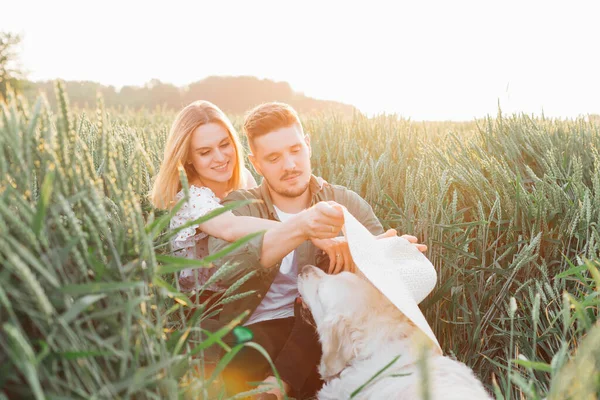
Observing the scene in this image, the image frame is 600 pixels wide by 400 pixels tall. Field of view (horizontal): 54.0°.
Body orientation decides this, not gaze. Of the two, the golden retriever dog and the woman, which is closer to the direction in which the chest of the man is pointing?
the golden retriever dog

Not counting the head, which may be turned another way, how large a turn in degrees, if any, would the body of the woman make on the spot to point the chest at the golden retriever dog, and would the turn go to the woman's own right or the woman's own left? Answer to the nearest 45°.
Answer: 0° — they already face it

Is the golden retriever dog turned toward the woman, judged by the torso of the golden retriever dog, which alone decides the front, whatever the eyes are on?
yes

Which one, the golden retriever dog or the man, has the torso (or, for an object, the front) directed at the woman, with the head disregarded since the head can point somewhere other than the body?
the golden retriever dog

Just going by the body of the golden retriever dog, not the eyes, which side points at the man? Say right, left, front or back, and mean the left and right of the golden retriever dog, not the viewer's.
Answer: front

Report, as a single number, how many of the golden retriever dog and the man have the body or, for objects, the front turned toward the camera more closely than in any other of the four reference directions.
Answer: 1

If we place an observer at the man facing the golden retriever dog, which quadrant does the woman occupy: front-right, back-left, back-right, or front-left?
back-right

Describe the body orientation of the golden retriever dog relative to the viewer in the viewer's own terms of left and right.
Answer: facing away from the viewer and to the left of the viewer

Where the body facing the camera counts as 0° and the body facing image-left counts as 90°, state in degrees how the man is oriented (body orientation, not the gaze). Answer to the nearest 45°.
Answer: approximately 0°
